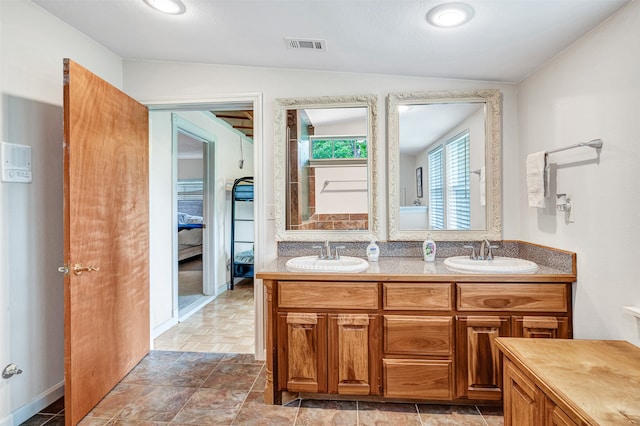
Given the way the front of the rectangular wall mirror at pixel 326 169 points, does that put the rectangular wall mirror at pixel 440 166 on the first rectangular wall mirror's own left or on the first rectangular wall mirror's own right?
on the first rectangular wall mirror's own left

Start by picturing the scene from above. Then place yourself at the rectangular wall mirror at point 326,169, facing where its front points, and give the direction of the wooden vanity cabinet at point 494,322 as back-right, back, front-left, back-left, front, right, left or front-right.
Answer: front-left

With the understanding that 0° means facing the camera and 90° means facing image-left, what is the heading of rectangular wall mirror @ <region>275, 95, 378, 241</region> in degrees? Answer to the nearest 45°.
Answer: approximately 0°

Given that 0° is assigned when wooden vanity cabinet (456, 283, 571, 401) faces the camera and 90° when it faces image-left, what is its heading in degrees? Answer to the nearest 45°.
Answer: approximately 0°

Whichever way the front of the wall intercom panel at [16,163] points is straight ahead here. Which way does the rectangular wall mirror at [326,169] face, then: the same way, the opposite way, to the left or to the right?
to the right
